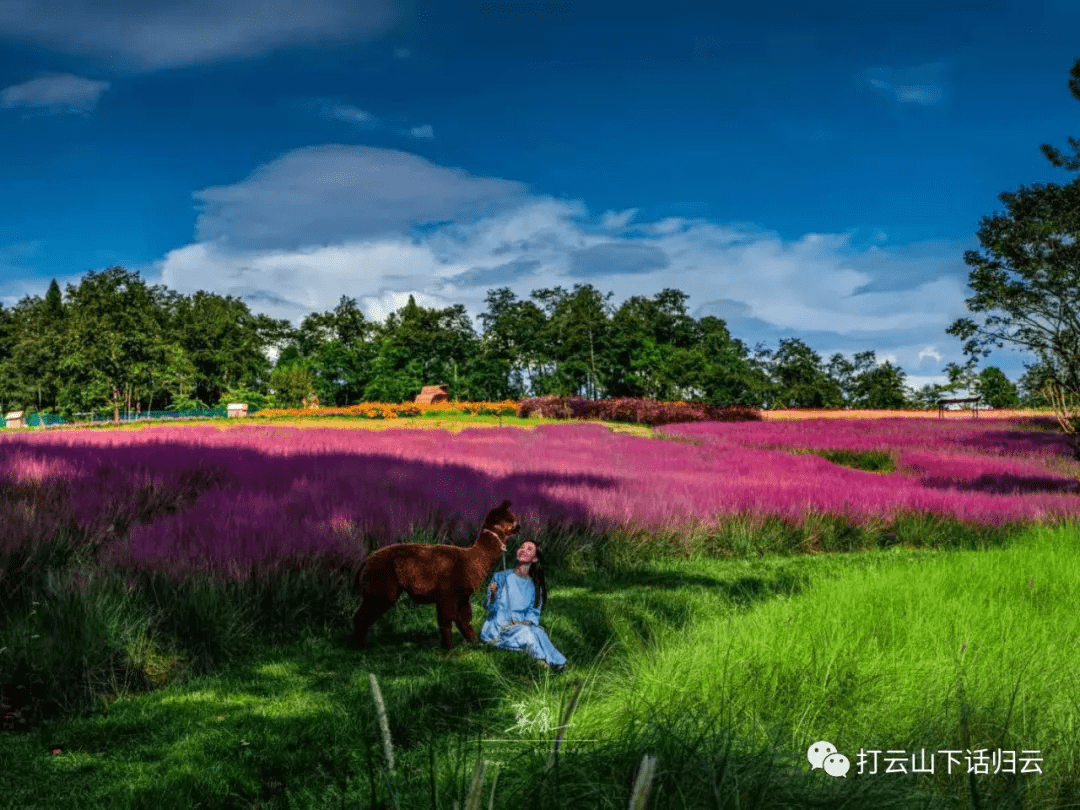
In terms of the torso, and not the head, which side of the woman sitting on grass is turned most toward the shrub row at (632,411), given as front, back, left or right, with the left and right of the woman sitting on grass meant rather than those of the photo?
back

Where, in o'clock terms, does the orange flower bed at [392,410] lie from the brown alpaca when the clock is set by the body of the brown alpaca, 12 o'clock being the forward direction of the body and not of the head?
The orange flower bed is roughly at 9 o'clock from the brown alpaca.

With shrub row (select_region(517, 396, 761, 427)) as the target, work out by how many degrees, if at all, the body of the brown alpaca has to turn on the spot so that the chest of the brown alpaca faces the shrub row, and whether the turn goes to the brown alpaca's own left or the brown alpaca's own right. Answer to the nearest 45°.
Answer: approximately 90° to the brown alpaca's own left

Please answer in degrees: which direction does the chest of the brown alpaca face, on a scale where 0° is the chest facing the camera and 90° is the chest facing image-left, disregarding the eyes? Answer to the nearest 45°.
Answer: approximately 270°

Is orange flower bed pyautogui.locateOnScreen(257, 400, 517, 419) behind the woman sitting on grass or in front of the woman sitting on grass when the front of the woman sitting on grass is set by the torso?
behind

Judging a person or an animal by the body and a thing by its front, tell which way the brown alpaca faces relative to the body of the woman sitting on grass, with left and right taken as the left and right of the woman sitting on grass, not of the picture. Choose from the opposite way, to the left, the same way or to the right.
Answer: to the left

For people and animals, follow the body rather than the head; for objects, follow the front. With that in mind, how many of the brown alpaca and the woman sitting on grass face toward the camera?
1
